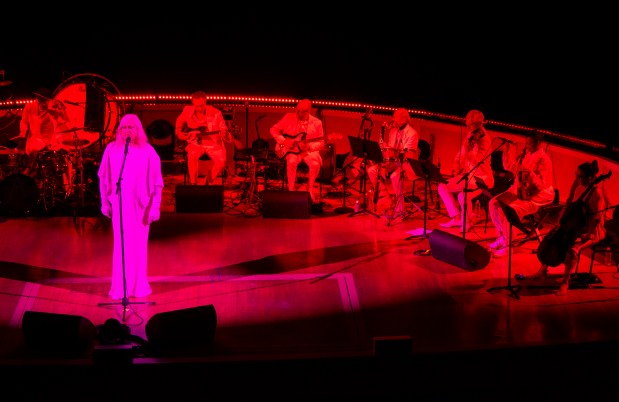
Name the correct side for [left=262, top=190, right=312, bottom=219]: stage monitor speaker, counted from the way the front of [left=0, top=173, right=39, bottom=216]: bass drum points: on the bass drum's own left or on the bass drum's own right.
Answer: on the bass drum's own left

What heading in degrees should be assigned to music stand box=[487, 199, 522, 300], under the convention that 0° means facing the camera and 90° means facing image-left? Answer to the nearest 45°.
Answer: approximately 270°

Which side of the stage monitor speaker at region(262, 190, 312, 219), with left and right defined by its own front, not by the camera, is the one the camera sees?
back

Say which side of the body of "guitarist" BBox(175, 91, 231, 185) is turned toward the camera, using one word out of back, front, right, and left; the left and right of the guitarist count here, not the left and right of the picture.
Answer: front

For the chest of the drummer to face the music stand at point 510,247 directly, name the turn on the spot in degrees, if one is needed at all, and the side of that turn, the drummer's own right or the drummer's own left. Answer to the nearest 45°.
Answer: approximately 45° to the drummer's own left

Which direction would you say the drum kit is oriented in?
toward the camera

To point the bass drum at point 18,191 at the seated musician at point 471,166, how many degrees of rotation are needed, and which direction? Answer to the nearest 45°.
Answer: approximately 45° to its left

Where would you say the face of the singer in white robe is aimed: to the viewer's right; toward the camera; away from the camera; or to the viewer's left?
toward the camera

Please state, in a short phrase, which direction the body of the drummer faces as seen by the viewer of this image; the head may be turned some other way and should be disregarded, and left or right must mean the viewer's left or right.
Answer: facing the viewer

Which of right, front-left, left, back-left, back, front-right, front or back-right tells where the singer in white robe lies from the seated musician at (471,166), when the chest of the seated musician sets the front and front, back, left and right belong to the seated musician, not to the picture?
front

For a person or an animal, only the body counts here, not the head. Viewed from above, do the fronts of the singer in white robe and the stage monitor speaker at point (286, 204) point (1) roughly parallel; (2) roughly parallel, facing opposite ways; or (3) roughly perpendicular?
roughly parallel, facing opposite ways

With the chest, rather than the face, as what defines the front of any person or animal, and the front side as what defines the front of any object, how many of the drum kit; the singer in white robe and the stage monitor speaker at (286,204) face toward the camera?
2

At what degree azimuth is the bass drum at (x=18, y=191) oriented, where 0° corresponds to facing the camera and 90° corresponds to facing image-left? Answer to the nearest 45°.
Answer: approximately 0°
